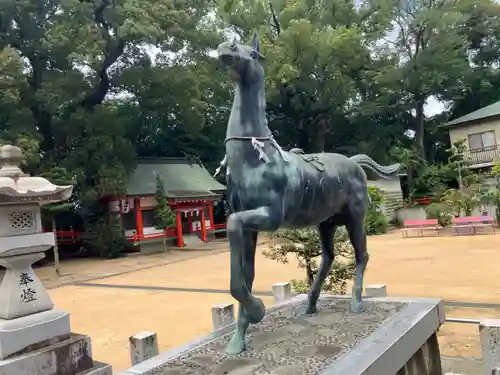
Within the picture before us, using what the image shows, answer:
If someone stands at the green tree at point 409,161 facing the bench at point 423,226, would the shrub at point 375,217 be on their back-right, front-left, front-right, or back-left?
front-right

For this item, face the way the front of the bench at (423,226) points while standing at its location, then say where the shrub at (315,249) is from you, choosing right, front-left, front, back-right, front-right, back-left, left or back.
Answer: front

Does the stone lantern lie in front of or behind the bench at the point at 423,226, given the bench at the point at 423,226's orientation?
in front

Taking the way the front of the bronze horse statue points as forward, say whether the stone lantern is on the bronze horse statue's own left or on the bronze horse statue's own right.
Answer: on the bronze horse statue's own right

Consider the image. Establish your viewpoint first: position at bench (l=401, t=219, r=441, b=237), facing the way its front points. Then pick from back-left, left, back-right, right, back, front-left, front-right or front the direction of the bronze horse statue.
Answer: front

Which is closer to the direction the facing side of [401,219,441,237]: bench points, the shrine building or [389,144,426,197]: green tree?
the shrine building

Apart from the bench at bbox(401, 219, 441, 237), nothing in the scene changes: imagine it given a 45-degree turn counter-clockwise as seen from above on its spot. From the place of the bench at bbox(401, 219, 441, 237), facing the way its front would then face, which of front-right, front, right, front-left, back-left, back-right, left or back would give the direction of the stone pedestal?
front-right

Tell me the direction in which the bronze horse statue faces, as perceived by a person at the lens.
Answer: facing the viewer and to the left of the viewer

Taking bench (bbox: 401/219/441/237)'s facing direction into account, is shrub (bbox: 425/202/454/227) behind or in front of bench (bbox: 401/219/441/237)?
behind

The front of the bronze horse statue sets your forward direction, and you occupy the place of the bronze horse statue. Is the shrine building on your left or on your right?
on your right

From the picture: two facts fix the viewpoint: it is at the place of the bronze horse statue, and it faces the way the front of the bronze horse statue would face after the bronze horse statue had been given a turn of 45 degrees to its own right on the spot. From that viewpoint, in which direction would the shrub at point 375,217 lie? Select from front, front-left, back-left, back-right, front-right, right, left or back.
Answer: right

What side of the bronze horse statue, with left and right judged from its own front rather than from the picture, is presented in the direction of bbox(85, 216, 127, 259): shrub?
right

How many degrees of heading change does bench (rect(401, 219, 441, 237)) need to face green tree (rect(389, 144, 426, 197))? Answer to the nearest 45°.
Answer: approximately 180°

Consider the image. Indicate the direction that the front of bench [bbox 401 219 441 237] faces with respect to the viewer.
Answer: facing the viewer

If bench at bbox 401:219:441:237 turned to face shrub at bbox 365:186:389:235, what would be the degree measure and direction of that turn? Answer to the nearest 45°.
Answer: approximately 135° to its right

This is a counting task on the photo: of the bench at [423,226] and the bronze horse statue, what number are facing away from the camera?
0
